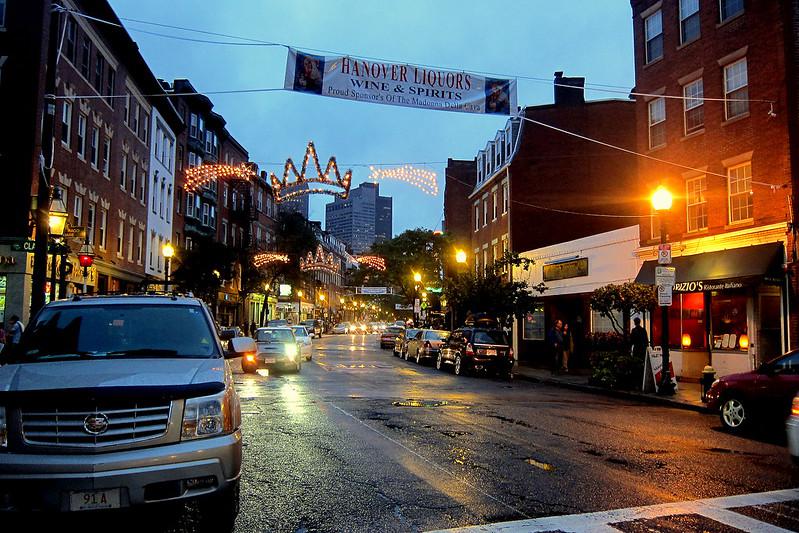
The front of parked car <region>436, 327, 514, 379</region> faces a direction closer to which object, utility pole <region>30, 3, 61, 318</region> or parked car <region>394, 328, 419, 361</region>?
the parked car

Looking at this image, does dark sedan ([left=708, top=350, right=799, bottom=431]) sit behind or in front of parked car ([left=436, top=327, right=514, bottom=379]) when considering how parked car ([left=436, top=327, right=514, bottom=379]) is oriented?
behind

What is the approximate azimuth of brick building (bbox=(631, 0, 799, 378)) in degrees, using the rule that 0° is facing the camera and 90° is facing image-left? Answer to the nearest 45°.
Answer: approximately 45°

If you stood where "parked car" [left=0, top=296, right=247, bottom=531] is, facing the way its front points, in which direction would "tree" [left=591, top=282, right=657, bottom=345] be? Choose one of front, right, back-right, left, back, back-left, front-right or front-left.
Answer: back-left

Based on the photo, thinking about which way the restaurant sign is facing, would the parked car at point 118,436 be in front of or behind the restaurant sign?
in front

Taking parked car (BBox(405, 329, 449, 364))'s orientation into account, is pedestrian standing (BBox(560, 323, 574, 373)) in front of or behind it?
behind

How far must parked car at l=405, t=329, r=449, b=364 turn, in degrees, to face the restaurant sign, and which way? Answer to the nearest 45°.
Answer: approximately 135° to its right

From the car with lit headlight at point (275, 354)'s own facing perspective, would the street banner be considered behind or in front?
in front

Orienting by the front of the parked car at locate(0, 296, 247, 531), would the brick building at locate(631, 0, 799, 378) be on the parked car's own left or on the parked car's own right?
on the parked car's own left

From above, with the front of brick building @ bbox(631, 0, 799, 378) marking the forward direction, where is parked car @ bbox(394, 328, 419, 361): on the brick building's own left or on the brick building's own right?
on the brick building's own right

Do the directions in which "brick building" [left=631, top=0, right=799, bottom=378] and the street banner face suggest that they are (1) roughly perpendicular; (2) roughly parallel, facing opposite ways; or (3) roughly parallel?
roughly perpendicular

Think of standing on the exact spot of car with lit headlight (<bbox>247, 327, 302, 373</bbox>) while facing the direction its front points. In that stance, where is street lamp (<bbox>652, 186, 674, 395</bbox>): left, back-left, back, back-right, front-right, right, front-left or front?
front-left

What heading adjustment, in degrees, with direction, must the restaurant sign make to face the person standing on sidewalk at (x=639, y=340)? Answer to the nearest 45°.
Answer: approximately 45° to its left
